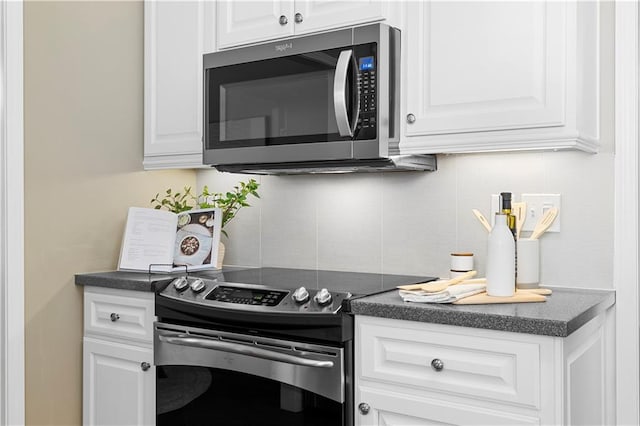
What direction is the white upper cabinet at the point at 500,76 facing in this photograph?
toward the camera

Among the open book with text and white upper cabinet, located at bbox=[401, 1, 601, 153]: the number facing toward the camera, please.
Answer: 2

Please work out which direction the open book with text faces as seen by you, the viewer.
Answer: facing the viewer

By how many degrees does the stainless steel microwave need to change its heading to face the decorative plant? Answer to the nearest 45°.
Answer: approximately 90° to its right

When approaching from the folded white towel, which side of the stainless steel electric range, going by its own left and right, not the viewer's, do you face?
left

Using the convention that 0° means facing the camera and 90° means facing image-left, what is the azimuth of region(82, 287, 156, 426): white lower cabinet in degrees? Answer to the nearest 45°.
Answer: approximately 45°

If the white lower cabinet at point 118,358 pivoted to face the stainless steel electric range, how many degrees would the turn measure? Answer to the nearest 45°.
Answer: approximately 90° to its left

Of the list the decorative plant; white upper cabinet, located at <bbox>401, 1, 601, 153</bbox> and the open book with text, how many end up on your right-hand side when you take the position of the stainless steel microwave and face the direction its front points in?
2

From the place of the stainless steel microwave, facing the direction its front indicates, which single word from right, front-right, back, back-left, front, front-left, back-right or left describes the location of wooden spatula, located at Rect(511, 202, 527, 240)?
back-left

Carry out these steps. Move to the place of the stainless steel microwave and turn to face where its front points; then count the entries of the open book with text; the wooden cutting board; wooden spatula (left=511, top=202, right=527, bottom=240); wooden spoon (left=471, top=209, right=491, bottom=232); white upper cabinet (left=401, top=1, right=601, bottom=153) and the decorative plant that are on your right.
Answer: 2

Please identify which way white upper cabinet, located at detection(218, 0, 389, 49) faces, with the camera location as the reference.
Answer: facing the viewer and to the left of the viewer
